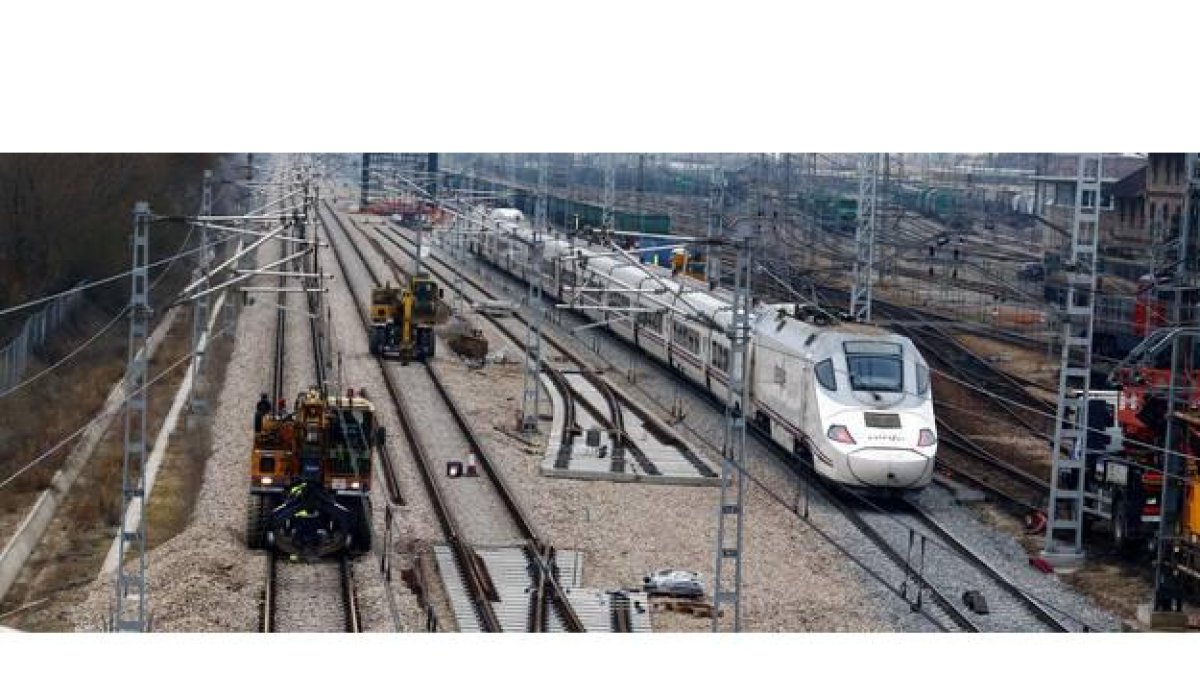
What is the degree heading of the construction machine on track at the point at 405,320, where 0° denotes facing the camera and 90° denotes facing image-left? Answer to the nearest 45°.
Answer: approximately 0°

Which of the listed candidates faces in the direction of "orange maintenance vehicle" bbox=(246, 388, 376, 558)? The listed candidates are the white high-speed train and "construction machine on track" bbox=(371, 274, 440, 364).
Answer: the construction machine on track

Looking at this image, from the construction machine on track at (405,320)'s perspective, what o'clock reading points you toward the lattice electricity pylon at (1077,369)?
The lattice electricity pylon is roughly at 11 o'clock from the construction machine on track.

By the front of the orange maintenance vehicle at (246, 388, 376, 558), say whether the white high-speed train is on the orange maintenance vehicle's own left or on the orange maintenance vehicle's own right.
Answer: on the orange maintenance vehicle's own left

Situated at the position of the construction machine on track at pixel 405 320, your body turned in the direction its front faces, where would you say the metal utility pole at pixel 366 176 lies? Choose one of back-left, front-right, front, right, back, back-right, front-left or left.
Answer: back

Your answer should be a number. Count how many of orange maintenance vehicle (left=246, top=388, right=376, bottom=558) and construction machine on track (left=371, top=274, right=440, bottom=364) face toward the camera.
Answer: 2

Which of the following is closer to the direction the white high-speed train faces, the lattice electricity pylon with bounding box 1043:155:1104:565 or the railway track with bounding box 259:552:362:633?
the lattice electricity pylon

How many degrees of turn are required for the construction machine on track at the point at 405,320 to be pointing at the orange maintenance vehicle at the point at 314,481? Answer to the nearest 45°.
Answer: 0° — it already faces it

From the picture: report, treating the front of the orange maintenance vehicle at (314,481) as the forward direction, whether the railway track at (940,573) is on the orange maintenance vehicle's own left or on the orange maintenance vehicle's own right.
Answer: on the orange maintenance vehicle's own left

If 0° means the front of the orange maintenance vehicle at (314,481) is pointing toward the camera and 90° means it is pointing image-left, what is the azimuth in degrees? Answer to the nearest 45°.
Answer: approximately 0°

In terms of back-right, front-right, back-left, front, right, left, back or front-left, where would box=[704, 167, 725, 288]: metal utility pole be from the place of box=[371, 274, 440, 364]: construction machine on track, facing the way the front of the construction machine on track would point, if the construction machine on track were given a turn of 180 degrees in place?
front-right

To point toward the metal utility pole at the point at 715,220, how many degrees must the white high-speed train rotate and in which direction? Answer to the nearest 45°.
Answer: approximately 135° to its left

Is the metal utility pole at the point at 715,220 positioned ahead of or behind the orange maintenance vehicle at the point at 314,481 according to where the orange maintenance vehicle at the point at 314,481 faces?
behind
